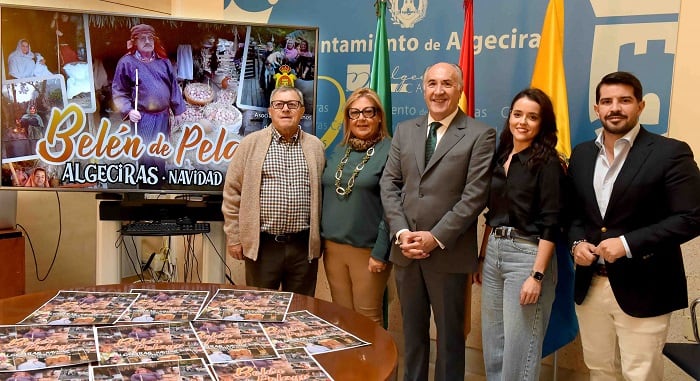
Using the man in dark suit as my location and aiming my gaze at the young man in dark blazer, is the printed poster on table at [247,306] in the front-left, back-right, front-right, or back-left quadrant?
back-right

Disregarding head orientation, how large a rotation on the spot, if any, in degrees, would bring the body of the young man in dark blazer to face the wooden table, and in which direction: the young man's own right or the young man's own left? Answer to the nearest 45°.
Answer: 0° — they already face it

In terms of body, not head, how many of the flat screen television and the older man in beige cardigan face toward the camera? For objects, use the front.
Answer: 2

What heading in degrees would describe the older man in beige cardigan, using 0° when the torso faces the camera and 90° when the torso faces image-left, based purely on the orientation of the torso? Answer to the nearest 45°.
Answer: approximately 0°

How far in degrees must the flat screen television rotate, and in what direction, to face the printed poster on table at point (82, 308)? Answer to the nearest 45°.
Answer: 0° — it already faces it

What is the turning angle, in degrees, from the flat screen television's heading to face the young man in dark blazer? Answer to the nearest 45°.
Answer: approximately 45° to its left

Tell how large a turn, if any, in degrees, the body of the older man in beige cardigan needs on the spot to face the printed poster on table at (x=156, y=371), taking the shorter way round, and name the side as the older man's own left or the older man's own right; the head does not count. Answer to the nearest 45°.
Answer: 0° — they already face it
